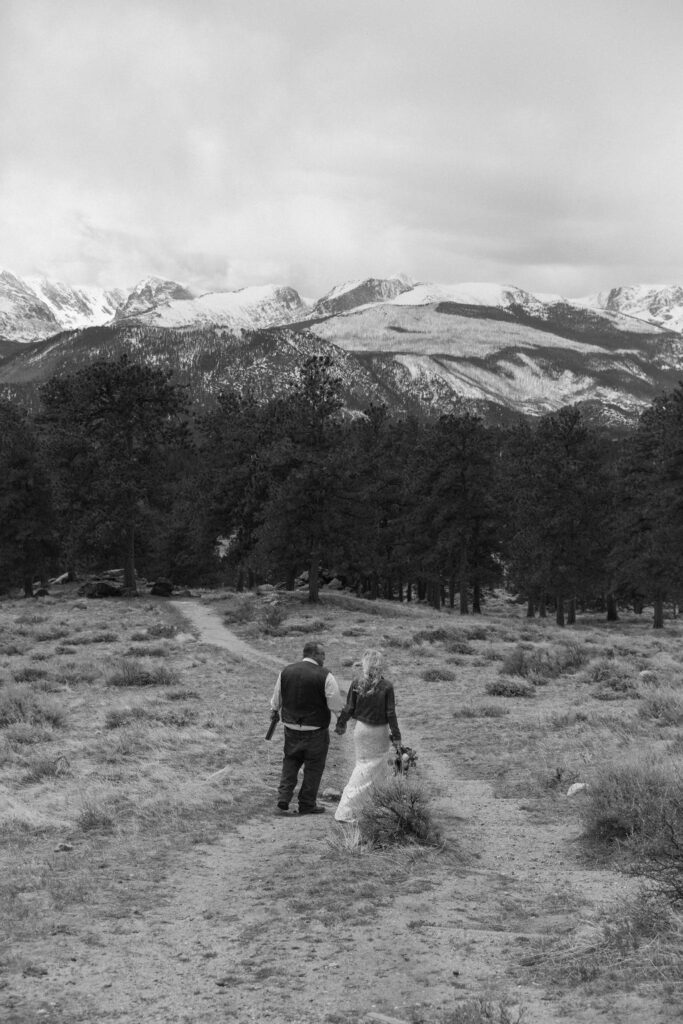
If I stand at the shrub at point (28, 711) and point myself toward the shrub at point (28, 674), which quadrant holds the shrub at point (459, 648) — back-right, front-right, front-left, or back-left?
front-right

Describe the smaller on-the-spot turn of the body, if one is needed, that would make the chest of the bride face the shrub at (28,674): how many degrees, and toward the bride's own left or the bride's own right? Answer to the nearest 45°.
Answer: approximately 45° to the bride's own left

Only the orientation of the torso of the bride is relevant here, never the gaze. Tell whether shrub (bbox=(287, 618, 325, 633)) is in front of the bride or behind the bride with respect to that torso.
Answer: in front

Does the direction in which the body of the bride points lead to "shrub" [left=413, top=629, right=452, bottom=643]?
yes

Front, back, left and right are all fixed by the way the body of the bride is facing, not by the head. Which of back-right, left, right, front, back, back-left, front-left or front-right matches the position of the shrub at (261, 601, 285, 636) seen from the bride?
front

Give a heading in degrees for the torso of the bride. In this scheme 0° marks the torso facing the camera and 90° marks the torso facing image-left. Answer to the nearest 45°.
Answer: approximately 180°

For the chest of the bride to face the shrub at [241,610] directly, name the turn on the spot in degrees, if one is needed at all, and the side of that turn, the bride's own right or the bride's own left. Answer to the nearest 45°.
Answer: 0° — they already face it

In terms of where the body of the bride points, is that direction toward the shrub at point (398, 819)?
no

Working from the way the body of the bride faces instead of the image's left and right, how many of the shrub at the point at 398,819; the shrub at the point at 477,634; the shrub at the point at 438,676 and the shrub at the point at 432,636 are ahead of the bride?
3

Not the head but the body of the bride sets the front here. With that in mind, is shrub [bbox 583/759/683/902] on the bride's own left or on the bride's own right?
on the bride's own right

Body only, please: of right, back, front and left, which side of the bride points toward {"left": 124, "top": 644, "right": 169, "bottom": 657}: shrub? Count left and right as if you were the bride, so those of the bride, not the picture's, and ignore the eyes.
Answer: front

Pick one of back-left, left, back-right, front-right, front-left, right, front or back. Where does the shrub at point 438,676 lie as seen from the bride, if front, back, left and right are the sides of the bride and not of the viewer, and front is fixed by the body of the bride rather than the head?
front

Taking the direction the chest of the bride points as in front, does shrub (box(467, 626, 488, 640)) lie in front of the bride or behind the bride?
in front
